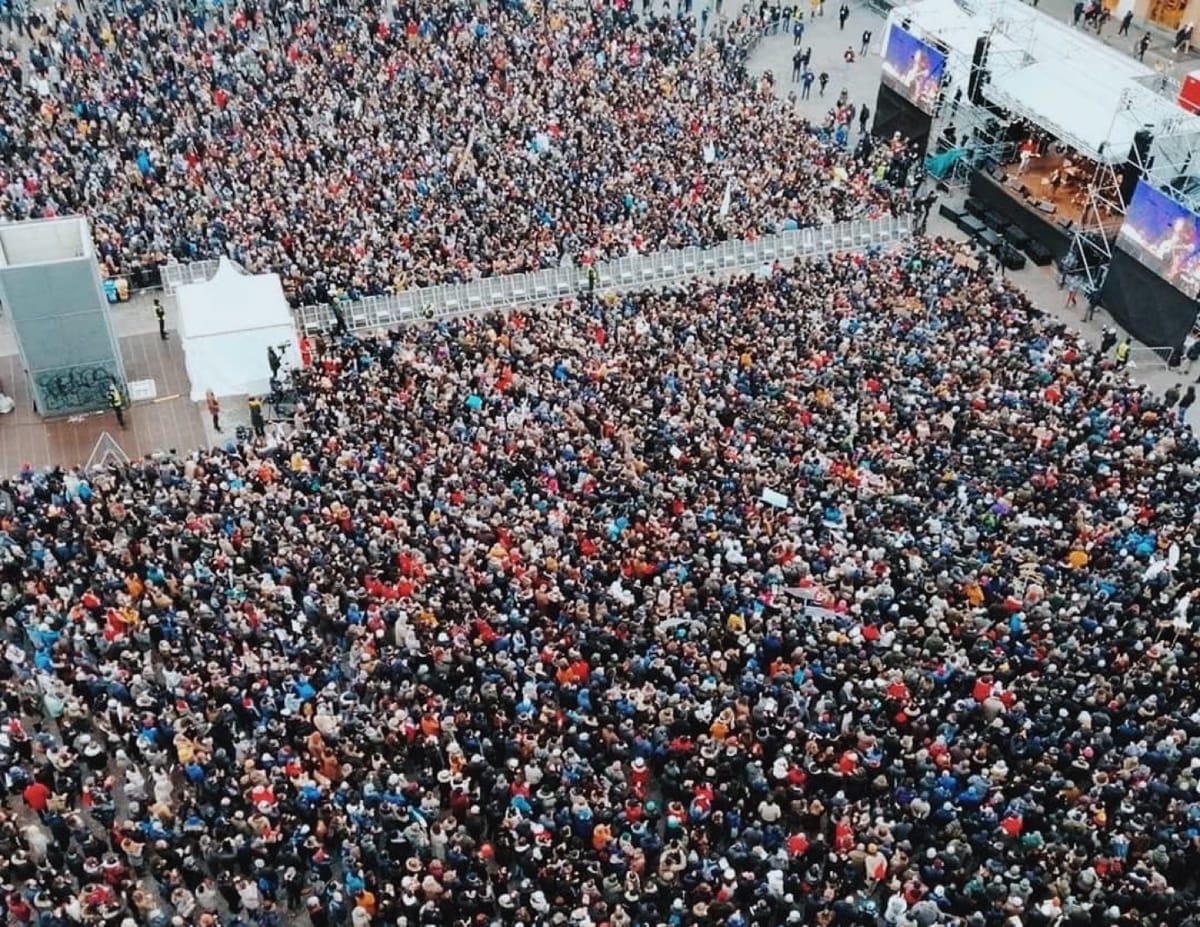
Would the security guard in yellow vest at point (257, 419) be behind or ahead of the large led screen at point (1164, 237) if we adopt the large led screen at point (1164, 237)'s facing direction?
ahead

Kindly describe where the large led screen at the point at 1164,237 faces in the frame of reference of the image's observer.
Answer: facing the viewer and to the left of the viewer

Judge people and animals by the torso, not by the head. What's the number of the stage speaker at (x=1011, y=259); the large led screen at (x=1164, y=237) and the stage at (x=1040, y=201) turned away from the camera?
0

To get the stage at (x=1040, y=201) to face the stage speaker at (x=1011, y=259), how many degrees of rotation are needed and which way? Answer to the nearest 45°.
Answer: approximately 45° to its left

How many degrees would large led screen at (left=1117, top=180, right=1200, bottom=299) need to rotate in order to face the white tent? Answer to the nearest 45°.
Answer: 0° — it already faces it

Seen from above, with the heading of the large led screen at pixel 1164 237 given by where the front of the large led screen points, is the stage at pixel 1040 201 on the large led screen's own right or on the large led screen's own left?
on the large led screen's own right

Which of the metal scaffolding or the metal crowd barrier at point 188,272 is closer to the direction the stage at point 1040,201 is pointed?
the metal crowd barrier

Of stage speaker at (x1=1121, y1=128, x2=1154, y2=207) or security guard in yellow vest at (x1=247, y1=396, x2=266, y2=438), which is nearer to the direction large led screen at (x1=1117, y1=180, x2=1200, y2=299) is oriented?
the security guard in yellow vest

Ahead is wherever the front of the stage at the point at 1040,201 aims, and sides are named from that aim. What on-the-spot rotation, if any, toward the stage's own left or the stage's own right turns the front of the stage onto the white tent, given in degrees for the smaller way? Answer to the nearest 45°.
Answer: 0° — it already faces it

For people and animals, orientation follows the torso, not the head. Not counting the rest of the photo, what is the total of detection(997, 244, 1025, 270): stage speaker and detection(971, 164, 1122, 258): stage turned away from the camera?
0

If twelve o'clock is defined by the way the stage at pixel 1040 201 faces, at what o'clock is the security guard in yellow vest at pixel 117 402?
The security guard in yellow vest is roughly at 12 o'clock from the stage.

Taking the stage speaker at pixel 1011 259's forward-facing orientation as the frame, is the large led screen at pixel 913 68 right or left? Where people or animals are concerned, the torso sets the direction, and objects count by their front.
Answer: on its right

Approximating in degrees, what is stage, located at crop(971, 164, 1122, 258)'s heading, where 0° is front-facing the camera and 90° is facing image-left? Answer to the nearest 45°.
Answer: approximately 45°

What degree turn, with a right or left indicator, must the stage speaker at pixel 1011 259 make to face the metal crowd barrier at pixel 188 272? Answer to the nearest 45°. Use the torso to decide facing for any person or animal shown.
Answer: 0° — it already faces it

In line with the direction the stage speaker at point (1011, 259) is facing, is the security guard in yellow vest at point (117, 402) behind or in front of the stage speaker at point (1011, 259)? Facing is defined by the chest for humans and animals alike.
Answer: in front
